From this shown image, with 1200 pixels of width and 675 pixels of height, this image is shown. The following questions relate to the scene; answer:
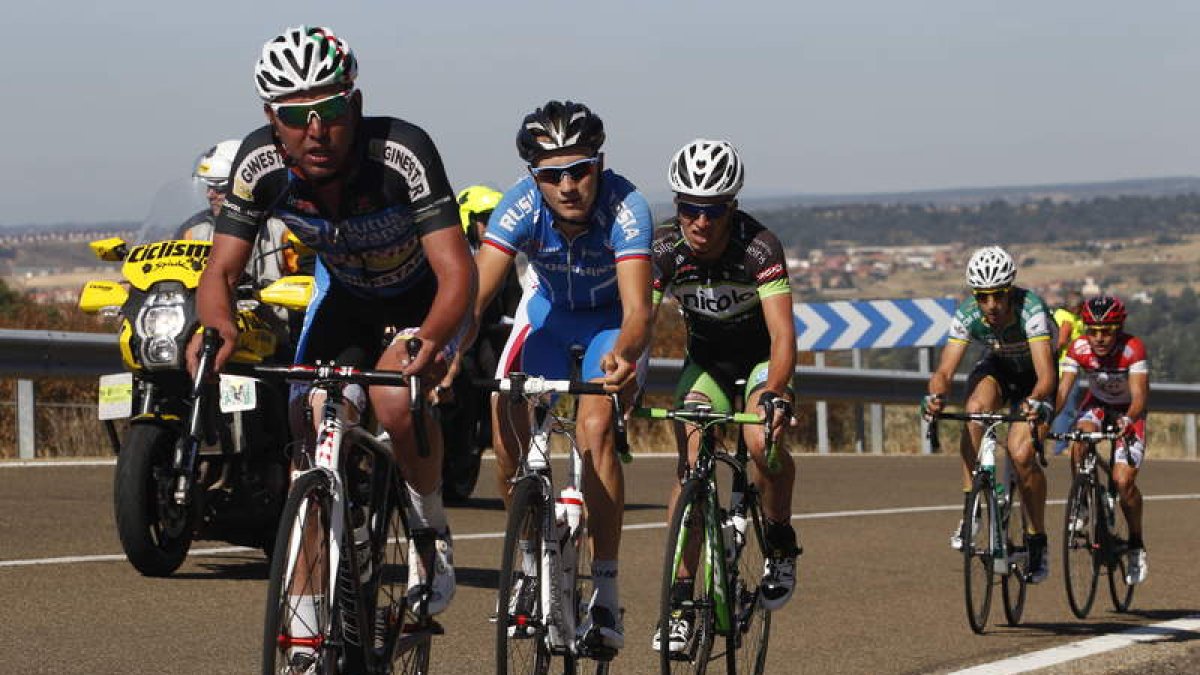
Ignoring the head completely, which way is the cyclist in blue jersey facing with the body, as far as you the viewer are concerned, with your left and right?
facing the viewer

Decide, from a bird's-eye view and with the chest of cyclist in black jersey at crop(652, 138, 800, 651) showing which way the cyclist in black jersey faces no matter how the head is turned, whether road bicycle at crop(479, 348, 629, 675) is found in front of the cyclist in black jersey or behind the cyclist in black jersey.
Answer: in front

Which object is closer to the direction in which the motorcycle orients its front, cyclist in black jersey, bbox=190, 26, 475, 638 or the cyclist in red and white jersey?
the cyclist in black jersey

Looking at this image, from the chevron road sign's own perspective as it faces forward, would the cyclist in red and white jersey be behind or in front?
in front

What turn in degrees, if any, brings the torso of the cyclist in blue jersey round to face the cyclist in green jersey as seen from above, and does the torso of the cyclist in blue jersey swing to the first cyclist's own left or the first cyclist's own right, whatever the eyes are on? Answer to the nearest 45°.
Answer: approximately 135° to the first cyclist's own left

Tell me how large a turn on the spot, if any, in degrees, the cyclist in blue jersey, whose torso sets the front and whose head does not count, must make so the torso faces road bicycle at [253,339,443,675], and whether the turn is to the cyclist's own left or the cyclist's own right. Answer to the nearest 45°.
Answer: approximately 45° to the cyclist's own right

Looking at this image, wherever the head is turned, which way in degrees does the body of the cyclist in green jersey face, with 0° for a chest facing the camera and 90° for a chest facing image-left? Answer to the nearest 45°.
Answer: approximately 0°

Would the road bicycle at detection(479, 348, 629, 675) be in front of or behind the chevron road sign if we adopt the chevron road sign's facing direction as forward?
in front

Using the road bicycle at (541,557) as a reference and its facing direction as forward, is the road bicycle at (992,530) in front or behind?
behind

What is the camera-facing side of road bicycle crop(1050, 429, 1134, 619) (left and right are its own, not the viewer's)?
front

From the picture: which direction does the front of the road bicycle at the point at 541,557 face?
toward the camera

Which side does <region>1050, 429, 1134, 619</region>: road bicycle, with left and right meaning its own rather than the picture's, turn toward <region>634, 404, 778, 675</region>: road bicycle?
front

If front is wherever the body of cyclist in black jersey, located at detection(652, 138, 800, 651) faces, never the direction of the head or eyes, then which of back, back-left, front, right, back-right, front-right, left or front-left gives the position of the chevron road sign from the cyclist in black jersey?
back
